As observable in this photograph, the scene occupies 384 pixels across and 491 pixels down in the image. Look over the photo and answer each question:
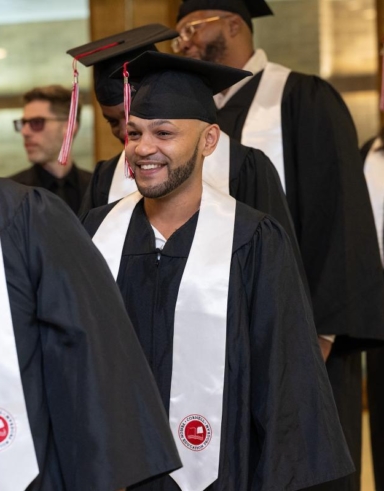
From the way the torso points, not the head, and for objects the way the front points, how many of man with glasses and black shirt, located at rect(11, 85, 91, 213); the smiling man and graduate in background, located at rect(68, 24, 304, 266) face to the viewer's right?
0

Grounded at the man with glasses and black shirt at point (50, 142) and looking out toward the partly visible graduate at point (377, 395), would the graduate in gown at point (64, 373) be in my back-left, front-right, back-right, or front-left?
front-right

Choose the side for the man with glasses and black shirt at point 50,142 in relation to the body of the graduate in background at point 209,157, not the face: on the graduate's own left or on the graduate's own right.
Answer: on the graduate's own right

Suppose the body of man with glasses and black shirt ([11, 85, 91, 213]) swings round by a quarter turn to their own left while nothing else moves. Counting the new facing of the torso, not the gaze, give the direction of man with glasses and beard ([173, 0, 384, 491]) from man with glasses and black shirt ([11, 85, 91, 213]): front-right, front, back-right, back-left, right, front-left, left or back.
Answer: front

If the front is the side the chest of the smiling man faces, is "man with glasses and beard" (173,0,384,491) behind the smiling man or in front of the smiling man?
behind

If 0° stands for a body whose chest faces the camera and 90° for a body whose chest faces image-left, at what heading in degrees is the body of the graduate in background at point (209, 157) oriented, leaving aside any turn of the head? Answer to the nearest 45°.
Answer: approximately 45°

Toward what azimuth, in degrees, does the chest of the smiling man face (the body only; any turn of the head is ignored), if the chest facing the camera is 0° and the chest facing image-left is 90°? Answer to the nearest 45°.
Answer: approximately 45°

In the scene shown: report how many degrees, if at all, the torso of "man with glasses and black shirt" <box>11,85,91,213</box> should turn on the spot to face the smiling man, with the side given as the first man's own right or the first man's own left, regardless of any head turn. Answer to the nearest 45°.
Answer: approximately 45° to the first man's own left

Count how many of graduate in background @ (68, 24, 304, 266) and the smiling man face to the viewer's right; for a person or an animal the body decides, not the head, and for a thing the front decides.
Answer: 0

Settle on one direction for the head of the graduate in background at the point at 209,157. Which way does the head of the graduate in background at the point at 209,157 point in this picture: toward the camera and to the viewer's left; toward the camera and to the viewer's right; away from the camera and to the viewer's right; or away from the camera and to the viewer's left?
toward the camera and to the viewer's left

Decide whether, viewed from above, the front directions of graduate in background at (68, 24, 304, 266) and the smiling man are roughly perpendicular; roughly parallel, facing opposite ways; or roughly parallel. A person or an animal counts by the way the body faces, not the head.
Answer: roughly parallel
